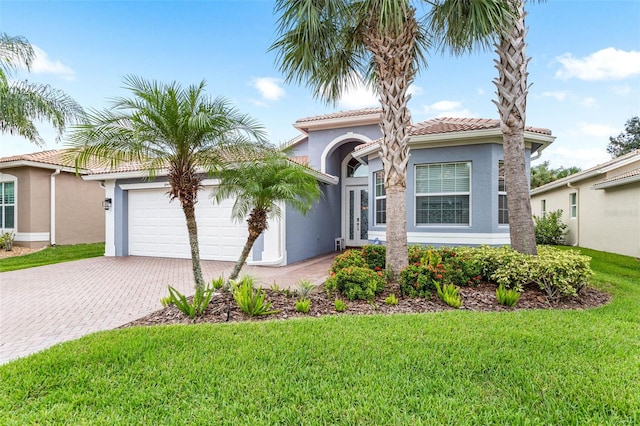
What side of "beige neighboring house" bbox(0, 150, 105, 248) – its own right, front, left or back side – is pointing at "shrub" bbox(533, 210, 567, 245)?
left

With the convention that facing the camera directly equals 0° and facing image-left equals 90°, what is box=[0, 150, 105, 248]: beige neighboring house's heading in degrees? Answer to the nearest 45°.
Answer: approximately 45°

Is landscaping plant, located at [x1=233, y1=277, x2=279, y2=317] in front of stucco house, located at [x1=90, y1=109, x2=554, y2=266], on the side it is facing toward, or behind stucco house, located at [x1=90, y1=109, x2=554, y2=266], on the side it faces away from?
in front

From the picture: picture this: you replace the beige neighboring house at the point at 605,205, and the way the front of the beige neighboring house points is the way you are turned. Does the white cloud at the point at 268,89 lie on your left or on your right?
on your right

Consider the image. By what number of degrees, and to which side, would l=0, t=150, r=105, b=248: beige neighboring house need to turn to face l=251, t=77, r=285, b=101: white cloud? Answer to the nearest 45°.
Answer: approximately 135° to its left

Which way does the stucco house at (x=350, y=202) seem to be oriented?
toward the camera

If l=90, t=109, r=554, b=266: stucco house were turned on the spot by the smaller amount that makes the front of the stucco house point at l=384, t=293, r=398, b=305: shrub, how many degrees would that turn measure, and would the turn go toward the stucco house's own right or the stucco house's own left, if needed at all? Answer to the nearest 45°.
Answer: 0° — it already faces it

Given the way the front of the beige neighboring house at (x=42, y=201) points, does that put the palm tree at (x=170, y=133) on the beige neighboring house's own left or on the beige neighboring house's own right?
on the beige neighboring house's own left

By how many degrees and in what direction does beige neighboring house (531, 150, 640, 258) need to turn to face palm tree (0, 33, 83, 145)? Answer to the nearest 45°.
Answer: approximately 90° to its right

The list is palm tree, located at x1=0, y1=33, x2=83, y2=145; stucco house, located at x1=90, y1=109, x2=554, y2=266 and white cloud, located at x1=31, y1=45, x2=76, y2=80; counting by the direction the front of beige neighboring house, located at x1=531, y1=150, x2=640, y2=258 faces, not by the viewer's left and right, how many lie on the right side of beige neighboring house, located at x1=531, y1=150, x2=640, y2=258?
3

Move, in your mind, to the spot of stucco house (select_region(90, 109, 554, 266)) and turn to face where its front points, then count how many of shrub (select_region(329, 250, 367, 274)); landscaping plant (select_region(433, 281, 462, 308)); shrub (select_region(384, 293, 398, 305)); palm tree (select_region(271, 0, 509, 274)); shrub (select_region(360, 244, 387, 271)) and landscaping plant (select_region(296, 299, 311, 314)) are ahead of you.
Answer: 6

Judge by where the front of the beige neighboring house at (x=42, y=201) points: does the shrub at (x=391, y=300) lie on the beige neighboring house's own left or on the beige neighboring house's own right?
on the beige neighboring house's own left

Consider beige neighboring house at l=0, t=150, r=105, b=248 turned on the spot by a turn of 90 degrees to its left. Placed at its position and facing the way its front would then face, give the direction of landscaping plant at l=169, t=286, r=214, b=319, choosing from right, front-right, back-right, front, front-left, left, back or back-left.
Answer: front-right

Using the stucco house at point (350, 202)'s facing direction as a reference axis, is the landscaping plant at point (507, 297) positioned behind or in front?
in front

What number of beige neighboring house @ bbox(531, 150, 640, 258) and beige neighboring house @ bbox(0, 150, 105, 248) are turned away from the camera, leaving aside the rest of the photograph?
0

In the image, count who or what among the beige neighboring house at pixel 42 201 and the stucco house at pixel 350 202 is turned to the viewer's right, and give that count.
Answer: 0

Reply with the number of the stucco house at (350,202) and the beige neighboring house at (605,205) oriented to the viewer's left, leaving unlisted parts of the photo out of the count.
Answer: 0
